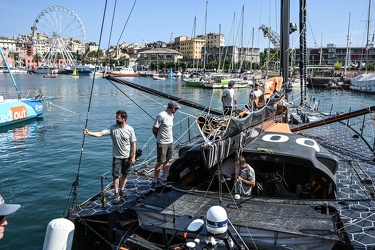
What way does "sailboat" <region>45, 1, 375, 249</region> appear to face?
away from the camera

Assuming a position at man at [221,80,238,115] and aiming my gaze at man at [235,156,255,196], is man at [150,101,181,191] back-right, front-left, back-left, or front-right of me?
front-right

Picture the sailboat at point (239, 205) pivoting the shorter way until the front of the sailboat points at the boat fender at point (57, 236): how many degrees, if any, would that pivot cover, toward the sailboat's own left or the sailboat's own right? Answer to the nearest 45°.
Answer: approximately 135° to the sailboat's own left

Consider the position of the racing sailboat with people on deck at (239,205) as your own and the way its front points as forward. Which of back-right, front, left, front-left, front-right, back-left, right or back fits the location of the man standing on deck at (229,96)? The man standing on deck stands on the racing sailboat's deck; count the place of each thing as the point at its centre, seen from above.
front

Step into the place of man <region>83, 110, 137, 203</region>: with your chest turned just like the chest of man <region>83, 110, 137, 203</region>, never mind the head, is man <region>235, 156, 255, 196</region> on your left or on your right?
on your left

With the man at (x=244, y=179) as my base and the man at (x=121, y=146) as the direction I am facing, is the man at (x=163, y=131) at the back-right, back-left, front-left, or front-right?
front-right
